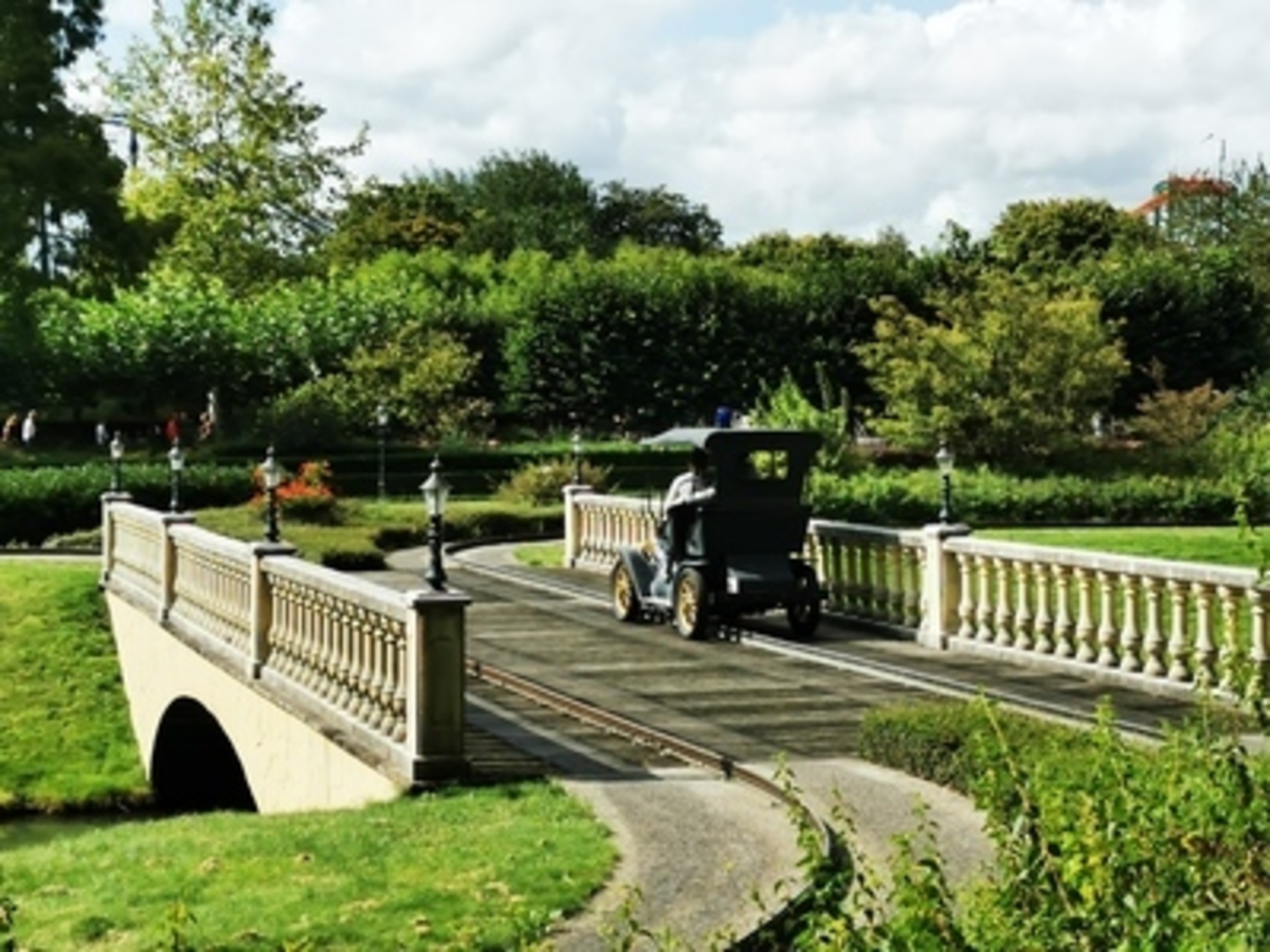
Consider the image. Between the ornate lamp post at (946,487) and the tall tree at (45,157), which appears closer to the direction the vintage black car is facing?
the tall tree

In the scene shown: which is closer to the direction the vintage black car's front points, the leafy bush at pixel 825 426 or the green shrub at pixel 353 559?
the green shrub
